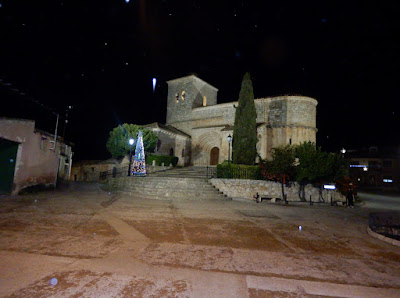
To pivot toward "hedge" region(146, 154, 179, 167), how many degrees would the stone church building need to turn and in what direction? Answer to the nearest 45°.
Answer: approximately 45° to its right

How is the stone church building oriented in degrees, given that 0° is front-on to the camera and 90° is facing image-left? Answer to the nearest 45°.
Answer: approximately 0°

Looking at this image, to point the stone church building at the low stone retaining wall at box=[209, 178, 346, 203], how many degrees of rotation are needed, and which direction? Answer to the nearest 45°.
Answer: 0° — it already faces it

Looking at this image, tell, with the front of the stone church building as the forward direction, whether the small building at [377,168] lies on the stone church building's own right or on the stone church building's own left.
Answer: on the stone church building's own left

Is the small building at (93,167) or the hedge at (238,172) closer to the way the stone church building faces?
the hedge

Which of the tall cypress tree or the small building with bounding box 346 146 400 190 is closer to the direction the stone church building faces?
the tall cypress tree

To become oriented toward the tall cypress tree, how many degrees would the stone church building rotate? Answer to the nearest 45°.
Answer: approximately 45° to its left

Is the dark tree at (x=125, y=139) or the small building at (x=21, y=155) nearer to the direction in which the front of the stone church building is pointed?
the small building

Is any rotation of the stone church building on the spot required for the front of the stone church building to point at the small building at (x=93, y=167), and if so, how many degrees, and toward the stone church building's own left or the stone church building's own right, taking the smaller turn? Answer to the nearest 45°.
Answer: approximately 90° to the stone church building's own right
